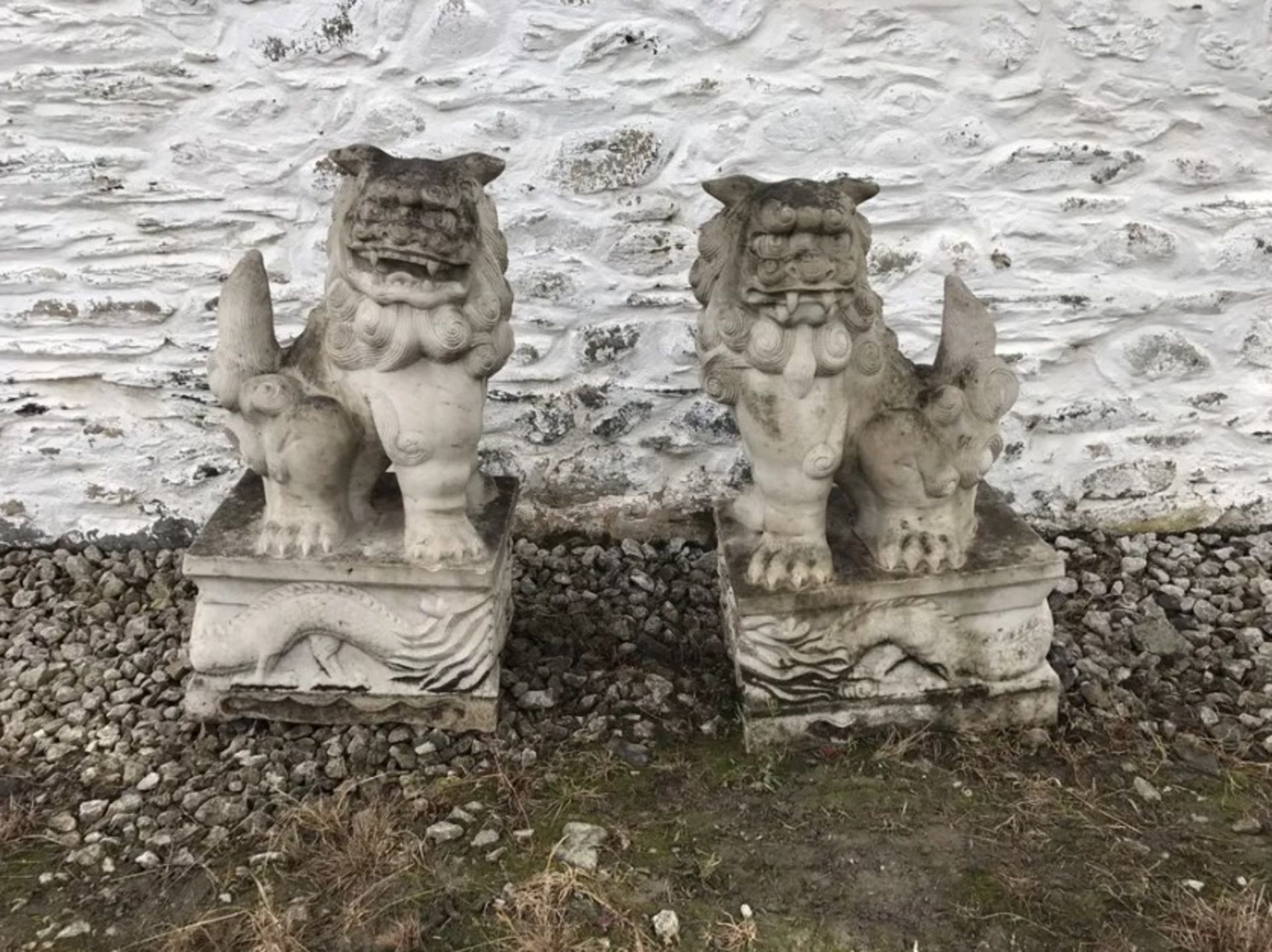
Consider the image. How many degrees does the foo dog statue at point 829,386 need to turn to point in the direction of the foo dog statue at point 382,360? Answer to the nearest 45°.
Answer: approximately 45° to its right

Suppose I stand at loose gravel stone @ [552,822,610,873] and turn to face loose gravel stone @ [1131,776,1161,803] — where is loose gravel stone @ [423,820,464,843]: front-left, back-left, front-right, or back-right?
back-left

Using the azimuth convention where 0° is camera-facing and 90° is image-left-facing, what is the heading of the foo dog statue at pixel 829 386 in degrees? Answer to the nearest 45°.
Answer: approximately 45°
